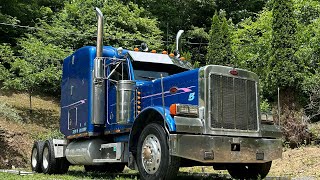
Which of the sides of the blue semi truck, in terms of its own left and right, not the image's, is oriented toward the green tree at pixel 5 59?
back

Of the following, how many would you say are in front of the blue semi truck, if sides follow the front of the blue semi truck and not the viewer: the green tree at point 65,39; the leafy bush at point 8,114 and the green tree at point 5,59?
0

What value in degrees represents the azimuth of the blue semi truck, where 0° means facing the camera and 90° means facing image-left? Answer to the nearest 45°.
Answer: approximately 315°

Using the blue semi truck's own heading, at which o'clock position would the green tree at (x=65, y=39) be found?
The green tree is roughly at 7 o'clock from the blue semi truck.

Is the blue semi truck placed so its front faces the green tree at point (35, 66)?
no

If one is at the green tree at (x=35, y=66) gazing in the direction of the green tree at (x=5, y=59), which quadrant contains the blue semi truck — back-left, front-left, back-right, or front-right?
back-left

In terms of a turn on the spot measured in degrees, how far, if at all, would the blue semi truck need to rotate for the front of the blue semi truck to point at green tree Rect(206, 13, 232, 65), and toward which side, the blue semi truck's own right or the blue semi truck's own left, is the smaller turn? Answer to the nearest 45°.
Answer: approximately 135° to the blue semi truck's own left

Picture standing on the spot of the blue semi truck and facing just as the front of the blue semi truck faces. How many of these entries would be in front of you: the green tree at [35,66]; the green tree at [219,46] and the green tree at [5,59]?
0

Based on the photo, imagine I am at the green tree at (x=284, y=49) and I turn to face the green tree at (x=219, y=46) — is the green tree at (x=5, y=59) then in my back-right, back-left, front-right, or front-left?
front-left

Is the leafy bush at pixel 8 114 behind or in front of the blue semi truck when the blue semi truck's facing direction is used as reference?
behind

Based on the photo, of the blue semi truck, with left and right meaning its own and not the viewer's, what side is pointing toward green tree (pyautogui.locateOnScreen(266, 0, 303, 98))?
left

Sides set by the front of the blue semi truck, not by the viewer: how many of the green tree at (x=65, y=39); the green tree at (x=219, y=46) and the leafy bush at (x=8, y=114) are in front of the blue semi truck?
0
